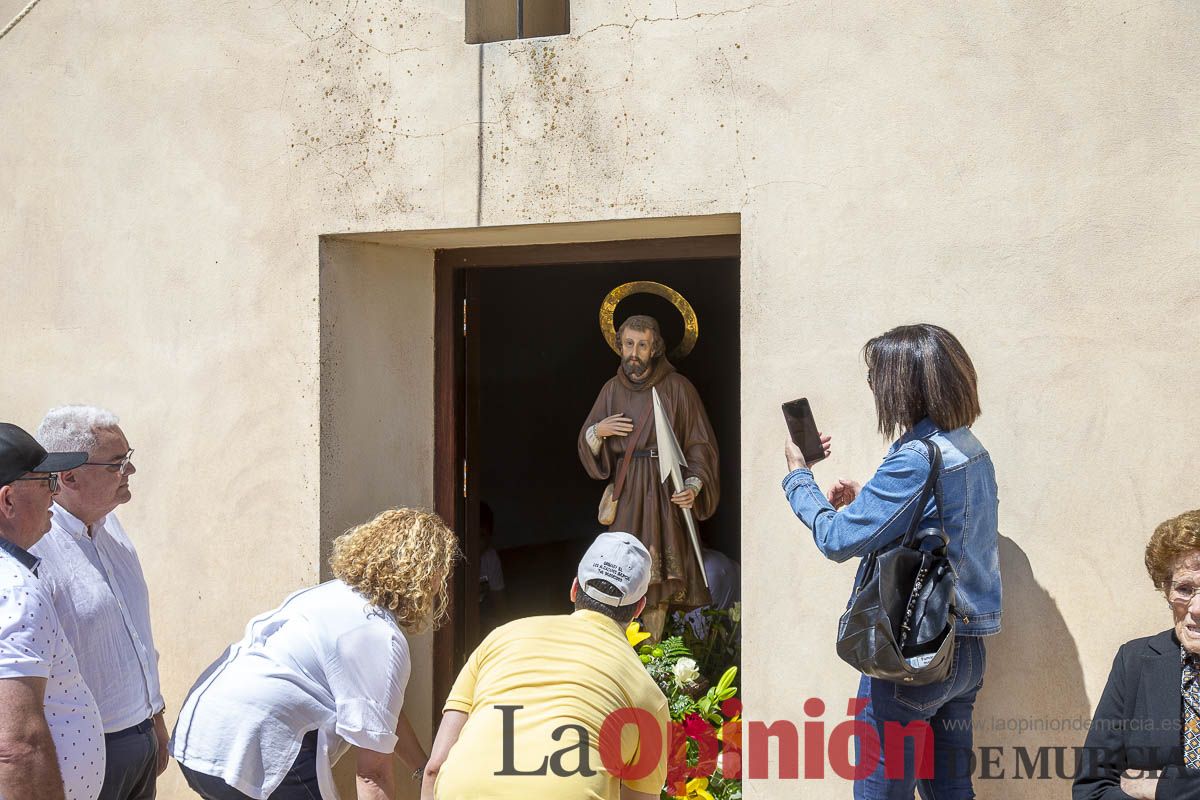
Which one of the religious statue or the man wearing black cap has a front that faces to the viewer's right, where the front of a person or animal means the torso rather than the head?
the man wearing black cap

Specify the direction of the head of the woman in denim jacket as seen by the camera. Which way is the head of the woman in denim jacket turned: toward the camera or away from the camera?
away from the camera

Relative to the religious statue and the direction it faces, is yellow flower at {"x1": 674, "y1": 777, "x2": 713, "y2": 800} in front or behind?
in front

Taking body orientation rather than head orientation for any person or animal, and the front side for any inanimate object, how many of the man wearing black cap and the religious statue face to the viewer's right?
1

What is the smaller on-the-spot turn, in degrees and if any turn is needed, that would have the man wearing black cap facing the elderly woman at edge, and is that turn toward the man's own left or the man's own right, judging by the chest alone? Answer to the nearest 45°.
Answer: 0° — they already face them

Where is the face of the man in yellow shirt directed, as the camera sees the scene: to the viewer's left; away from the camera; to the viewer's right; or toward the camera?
away from the camera

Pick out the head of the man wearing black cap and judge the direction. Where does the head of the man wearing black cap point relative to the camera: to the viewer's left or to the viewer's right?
to the viewer's right

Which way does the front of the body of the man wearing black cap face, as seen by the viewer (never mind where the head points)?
to the viewer's right

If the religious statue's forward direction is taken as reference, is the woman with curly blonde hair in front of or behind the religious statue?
in front

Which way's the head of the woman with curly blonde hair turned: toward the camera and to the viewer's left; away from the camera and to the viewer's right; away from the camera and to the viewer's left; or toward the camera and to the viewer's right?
away from the camera and to the viewer's right
